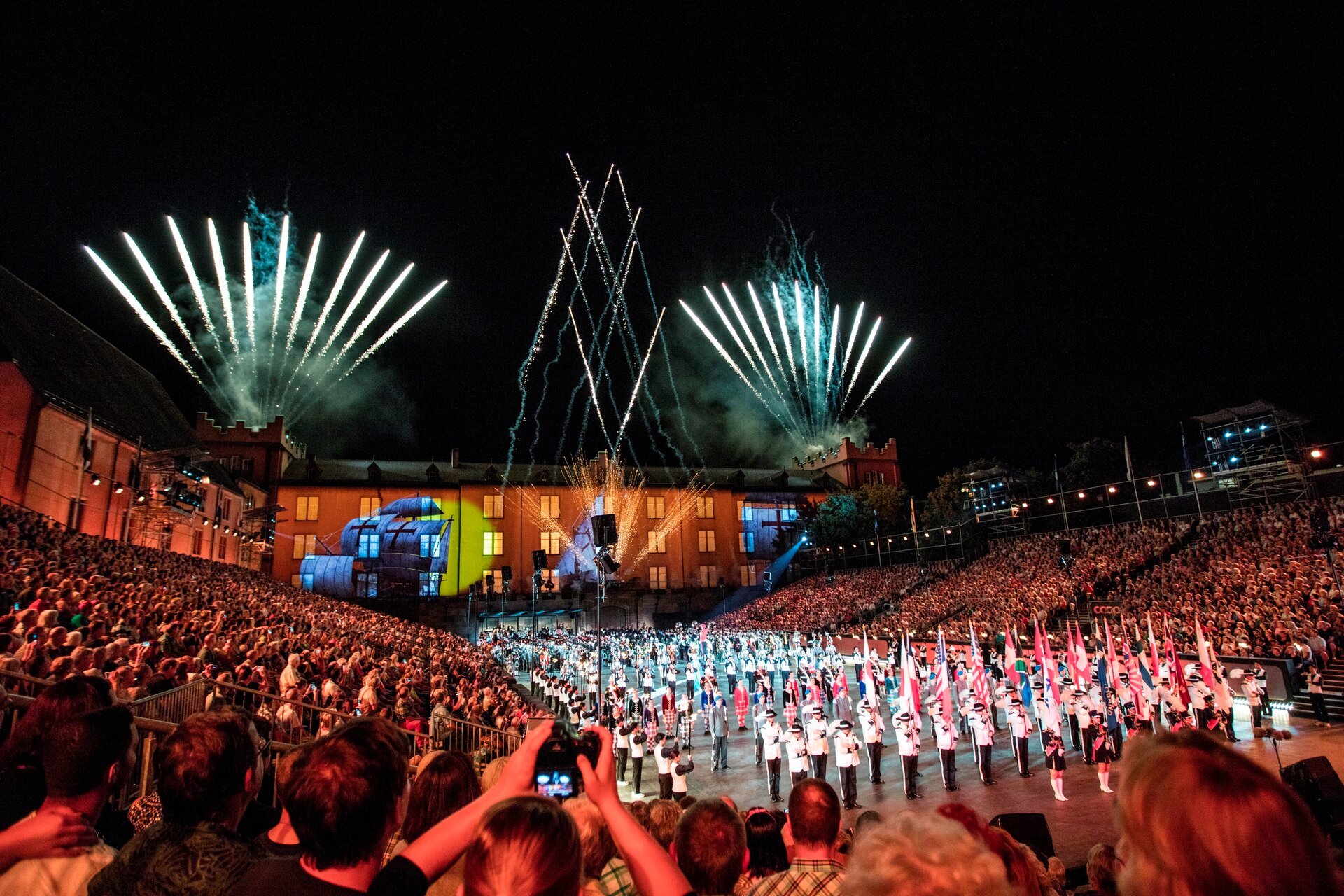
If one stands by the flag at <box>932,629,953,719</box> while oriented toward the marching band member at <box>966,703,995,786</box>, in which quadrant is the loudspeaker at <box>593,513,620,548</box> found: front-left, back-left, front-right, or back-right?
back-right

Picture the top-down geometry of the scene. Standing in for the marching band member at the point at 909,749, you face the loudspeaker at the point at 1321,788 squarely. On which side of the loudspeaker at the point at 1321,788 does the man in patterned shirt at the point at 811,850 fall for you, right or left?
right

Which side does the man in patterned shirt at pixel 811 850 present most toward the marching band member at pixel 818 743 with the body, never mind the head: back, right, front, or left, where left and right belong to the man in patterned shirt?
front

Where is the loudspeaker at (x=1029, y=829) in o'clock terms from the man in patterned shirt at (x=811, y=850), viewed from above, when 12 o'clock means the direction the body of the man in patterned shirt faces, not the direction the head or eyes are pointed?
The loudspeaker is roughly at 1 o'clock from the man in patterned shirt.

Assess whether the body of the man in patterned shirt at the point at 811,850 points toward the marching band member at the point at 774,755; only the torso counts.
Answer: yes

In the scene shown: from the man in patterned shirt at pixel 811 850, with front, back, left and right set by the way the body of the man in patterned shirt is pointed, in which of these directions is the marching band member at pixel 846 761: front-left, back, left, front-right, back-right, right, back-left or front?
front

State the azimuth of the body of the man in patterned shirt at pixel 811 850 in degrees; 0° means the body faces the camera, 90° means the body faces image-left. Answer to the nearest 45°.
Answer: approximately 180°

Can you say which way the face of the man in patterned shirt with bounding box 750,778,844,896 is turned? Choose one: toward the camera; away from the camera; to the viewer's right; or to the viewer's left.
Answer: away from the camera

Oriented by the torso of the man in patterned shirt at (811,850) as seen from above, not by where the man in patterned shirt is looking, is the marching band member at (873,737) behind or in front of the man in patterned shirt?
in front

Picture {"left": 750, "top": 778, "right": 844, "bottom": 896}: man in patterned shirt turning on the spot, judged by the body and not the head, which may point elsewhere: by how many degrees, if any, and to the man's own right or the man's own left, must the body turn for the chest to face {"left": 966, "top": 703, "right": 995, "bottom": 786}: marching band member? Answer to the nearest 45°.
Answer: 0° — they already face them

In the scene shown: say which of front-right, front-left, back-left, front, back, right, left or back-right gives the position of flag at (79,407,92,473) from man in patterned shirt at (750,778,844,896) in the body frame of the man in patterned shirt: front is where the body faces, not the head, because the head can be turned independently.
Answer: front-left

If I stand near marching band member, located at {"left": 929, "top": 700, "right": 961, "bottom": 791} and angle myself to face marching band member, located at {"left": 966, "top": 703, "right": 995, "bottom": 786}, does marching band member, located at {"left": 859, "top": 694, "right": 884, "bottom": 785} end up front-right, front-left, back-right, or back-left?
back-left

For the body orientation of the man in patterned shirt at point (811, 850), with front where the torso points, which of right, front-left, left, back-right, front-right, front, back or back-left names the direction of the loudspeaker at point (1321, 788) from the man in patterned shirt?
front-right
